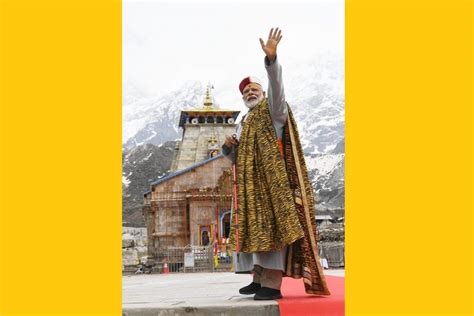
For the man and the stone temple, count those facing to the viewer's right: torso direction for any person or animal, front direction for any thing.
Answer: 0

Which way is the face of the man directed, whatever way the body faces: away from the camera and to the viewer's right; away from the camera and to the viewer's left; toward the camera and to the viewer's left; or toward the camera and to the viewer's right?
toward the camera and to the viewer's left

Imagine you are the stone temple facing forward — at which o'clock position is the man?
The man is roughly at 12 o'clock from the stone temple.

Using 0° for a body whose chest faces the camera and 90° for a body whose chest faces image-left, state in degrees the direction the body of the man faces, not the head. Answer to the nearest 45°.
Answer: approximately 45°

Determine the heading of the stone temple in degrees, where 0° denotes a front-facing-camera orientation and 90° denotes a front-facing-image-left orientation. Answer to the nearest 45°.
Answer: approximately 0°

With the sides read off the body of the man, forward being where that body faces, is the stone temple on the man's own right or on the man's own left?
on the man's own right
